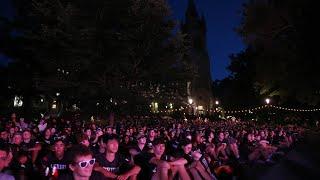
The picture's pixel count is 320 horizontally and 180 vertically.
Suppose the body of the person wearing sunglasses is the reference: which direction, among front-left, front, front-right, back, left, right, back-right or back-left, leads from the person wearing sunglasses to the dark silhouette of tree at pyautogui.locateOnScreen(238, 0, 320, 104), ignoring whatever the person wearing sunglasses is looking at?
left

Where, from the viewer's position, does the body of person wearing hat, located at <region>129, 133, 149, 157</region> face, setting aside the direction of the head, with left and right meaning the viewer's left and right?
facing the viewer and to the right of the viewer

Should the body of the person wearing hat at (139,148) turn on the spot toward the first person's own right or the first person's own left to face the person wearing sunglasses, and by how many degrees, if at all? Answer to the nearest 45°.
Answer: approximately 45° to the first person's own right

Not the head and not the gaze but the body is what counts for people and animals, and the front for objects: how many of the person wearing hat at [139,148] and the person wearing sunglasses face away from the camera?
0

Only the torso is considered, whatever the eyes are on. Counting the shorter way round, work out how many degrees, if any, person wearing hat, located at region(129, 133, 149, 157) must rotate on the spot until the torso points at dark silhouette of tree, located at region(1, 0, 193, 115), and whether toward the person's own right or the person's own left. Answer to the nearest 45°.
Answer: approximately 135° to the person's own left

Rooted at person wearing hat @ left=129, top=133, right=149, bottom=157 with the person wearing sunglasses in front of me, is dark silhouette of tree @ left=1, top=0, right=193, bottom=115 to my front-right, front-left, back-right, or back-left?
back-right

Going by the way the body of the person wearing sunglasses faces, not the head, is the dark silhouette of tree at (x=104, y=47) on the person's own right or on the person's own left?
on the person's own left

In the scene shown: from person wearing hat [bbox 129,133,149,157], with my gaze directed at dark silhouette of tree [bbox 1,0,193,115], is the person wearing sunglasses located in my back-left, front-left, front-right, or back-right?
back-left

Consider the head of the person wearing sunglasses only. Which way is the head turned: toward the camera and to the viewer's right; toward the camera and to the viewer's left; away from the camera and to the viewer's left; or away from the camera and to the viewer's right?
toward the camera and to the viewer's right
